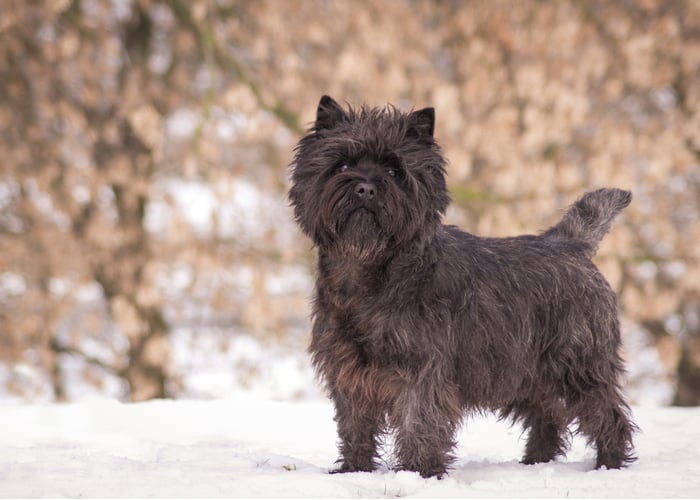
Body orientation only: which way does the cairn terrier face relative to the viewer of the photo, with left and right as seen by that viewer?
facing the viewer and to the left of the viewer
